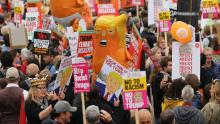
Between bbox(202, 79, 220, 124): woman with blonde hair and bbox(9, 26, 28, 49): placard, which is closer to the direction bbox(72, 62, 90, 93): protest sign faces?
the woman with blonde hair
